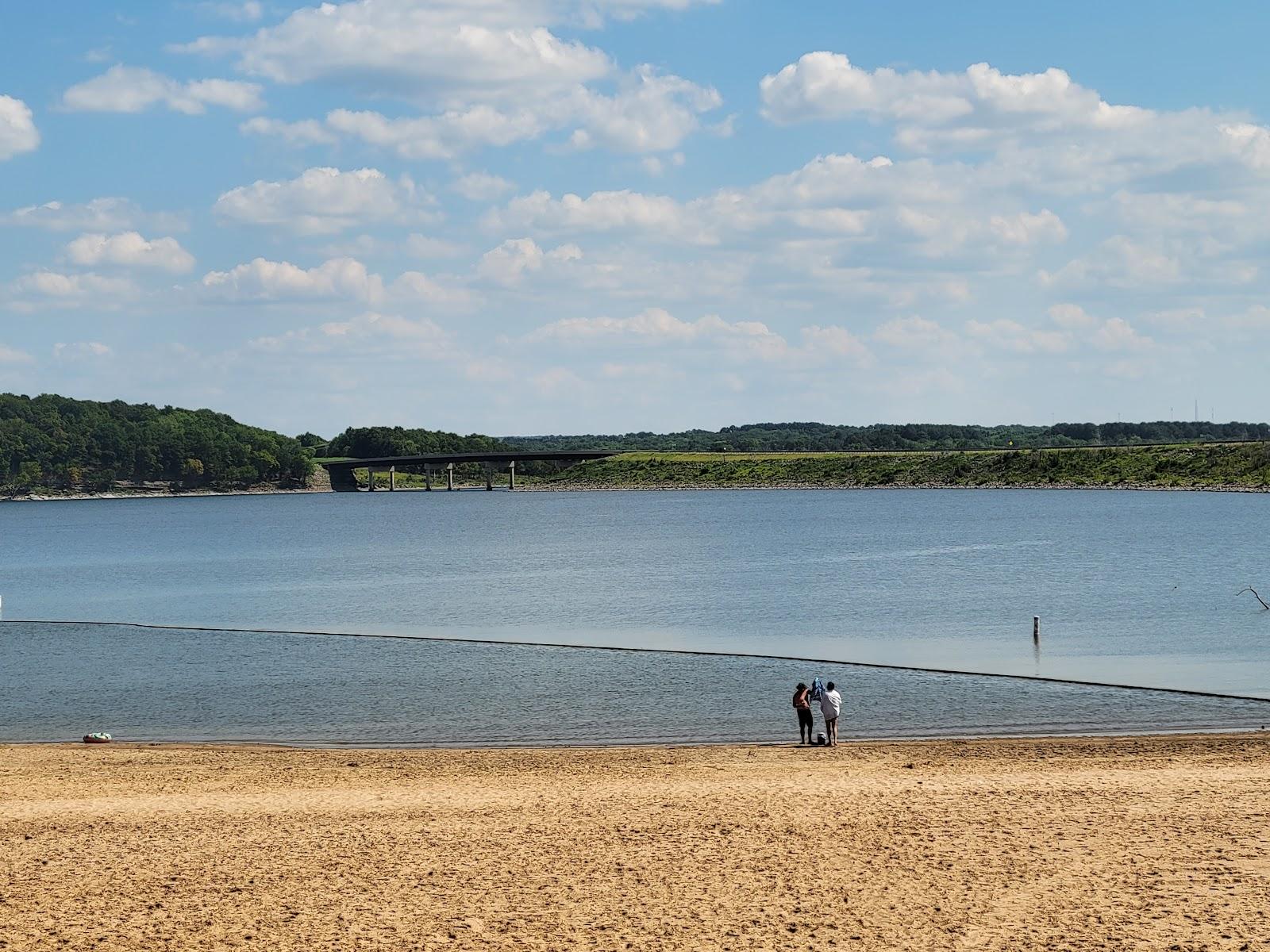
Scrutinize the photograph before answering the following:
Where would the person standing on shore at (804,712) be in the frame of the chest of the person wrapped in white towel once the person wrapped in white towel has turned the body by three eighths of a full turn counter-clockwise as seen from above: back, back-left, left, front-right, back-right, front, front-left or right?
right

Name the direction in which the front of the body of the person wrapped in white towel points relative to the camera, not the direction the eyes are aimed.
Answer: away from the camera
